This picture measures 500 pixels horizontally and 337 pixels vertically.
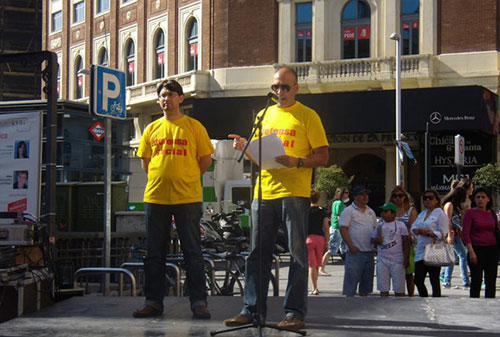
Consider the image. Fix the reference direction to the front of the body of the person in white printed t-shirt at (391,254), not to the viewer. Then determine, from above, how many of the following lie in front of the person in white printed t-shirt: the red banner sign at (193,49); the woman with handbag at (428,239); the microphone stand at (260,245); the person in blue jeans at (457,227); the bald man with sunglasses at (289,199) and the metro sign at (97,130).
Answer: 2

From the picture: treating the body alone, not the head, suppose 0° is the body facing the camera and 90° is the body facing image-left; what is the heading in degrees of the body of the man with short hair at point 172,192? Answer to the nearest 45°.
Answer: approximately 0°

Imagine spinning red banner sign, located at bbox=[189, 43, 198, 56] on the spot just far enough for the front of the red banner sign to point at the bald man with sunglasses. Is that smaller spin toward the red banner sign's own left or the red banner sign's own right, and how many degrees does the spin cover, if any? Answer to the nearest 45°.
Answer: approximately 45° to the red banner sign's own left

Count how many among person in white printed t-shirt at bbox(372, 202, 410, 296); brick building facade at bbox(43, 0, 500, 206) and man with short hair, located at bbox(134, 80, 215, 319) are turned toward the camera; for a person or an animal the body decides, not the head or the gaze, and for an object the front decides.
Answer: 3

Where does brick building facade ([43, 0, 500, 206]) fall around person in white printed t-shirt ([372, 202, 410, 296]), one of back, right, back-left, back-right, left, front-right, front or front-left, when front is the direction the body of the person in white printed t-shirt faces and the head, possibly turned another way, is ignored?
back

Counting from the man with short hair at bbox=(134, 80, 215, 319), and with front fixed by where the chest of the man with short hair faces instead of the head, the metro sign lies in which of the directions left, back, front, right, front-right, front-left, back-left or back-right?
back

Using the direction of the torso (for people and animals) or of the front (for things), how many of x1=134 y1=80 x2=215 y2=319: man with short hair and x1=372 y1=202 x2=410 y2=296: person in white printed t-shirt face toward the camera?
2

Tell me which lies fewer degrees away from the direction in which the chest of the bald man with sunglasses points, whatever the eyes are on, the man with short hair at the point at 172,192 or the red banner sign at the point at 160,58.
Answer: the man with short hair

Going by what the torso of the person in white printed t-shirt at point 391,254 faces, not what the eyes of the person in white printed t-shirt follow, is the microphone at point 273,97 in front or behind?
in front

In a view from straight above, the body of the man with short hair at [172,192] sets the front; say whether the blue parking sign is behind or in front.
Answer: behind

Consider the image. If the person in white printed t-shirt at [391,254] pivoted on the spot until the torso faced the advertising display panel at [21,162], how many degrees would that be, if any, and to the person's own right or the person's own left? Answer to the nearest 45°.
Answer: approximately 90° to the person's own right

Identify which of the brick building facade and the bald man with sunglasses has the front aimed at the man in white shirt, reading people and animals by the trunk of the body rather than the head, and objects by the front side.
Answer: the brick building facade

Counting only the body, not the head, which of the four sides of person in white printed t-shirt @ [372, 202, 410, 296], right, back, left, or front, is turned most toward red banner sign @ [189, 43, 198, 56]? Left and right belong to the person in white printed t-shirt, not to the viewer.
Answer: back

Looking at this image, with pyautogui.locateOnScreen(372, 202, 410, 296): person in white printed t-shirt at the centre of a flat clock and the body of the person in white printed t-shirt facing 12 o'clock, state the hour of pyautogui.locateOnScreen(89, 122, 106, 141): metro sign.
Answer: The metro sign is roughly at 4 o'clock from the person in white printed t-shirt.
